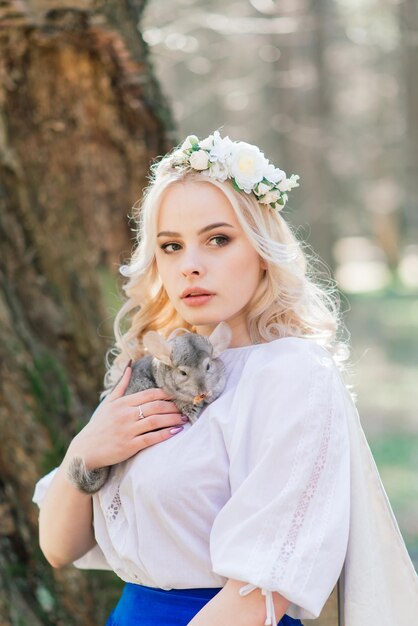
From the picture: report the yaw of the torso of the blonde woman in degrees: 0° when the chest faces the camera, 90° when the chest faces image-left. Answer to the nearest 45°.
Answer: approximately 45°

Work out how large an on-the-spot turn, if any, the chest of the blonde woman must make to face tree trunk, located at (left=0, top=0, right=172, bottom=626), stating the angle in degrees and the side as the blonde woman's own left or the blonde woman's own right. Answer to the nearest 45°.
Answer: approximately 135° to the blonde woman's own right

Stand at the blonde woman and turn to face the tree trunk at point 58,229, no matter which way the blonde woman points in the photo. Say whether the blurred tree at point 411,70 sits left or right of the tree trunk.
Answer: right

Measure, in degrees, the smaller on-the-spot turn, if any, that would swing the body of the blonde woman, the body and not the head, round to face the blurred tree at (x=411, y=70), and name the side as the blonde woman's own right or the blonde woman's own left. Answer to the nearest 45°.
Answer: approximately 135° to the blonde woman's own right
